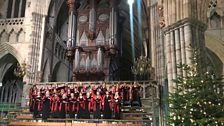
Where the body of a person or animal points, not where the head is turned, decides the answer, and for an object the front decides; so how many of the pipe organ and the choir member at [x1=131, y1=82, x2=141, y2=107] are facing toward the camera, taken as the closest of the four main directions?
2

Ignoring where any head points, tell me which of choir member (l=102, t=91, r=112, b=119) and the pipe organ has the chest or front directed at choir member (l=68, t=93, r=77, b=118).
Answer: the pipe organ

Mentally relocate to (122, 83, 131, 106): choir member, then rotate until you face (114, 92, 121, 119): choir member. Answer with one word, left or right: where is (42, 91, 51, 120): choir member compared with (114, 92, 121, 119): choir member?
right

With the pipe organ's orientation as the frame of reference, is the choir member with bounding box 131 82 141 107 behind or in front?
in front

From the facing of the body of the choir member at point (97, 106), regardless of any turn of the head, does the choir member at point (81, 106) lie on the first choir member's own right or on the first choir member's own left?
on the first choir member's own right

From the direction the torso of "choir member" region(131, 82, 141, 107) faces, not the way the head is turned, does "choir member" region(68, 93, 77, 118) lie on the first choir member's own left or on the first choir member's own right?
on the first choir member's own right

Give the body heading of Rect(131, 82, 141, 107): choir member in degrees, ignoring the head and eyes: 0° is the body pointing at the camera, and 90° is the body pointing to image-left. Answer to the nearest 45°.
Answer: approximately 0°

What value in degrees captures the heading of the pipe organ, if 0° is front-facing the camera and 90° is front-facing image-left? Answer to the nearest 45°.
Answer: approximately 0°

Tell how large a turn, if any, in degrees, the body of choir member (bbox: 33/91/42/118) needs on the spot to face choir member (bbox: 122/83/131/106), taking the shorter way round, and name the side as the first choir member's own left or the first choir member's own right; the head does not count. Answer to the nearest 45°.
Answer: approximately 45° to the first choir member's own left

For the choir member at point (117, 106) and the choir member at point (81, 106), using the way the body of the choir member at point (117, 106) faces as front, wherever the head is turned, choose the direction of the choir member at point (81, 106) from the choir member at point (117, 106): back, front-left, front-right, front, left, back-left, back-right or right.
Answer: front-right

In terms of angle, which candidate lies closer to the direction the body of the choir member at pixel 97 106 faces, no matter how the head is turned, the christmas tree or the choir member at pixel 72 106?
the christmas tree

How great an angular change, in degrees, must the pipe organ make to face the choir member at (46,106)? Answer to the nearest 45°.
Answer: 0° — it already faces them

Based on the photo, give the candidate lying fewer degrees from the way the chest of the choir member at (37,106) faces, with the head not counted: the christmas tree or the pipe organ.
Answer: the christmas tree
